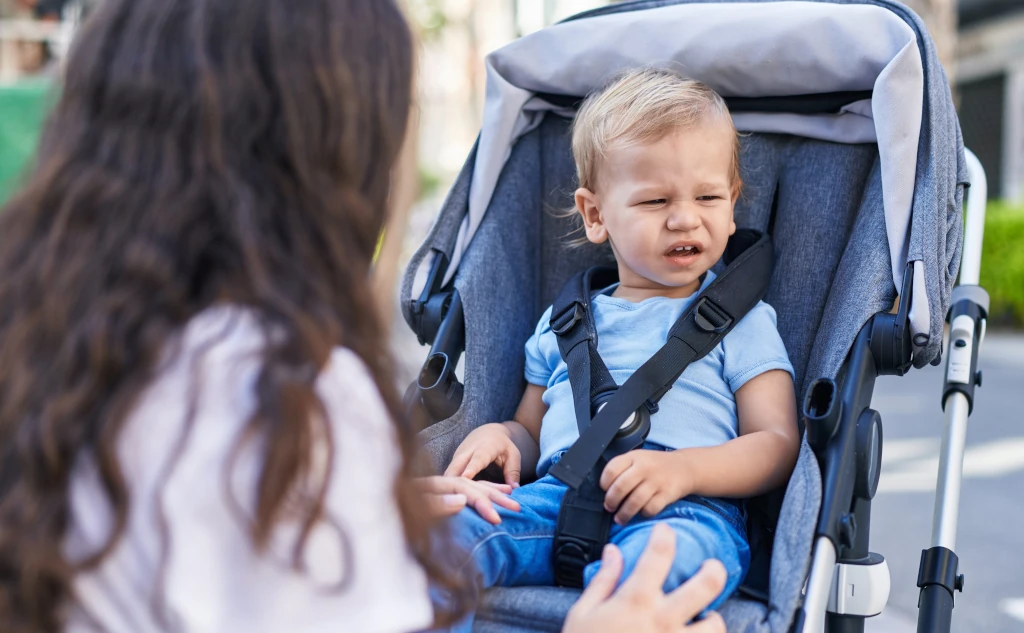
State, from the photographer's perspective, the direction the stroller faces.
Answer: facing the viewer and to the left of the viewer

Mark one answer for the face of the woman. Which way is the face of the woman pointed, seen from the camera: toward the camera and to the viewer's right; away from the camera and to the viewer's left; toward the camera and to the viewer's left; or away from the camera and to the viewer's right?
away from the camera and to the viewer's right

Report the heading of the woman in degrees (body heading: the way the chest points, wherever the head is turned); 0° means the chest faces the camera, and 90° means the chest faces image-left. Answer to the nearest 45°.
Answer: approximately 225°

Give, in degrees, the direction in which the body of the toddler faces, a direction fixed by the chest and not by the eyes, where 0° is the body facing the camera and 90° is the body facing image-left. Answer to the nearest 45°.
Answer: approximately 45°

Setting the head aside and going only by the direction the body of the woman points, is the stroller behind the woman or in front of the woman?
in front

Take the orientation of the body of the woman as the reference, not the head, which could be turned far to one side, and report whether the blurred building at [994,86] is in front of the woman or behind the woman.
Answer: in front

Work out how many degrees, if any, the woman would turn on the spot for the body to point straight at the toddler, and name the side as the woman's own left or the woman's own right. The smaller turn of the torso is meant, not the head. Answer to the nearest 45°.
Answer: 0° — they already face them

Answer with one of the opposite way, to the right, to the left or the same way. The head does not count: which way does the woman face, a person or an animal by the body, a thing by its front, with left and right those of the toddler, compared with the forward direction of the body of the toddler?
the opposite way
